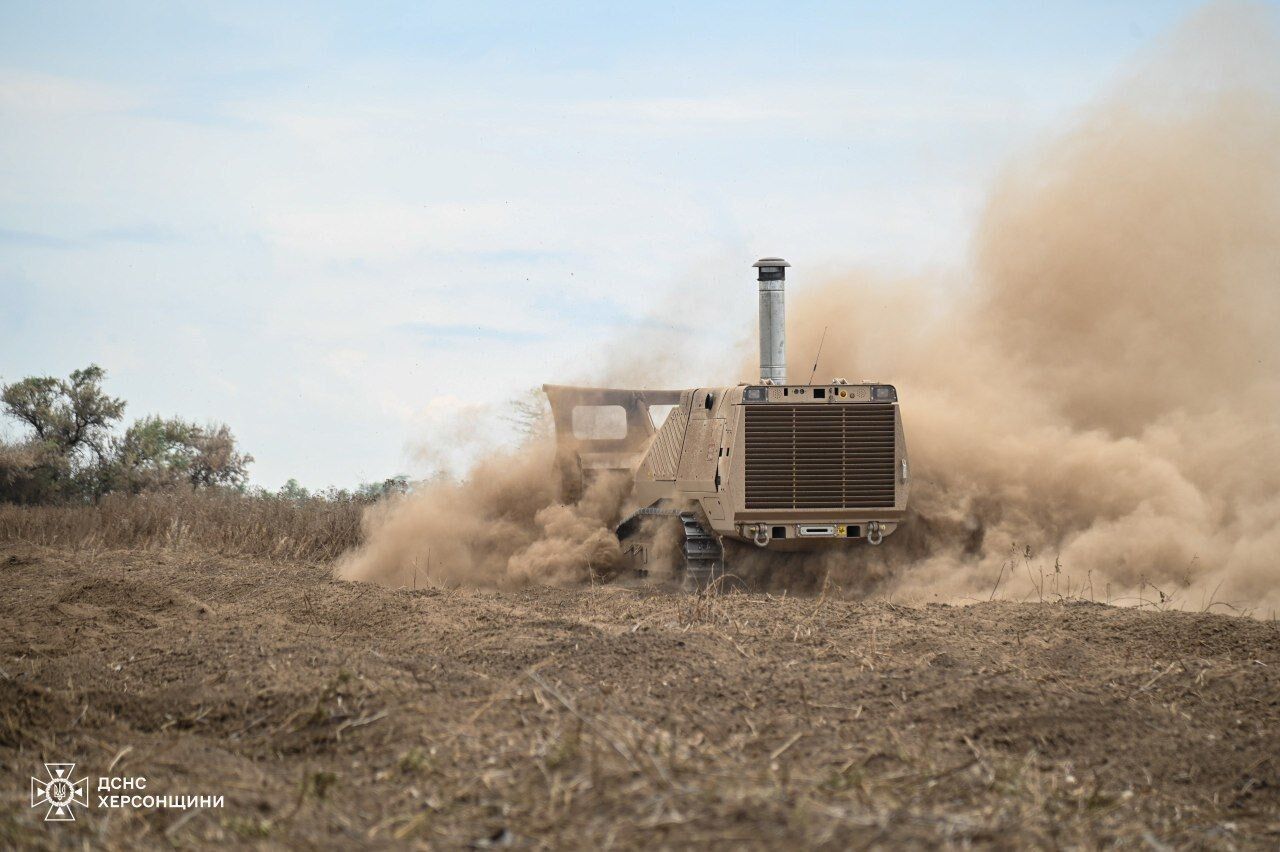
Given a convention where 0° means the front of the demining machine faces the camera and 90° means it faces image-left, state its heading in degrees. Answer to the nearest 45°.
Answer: approximately 135°
